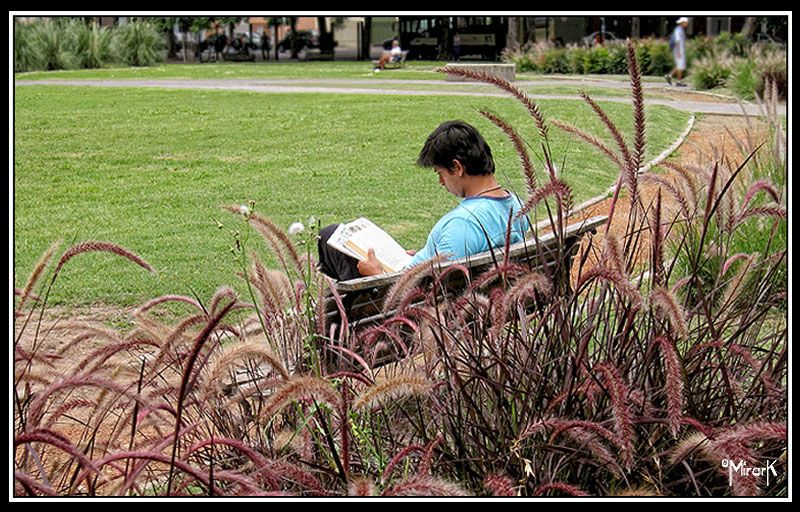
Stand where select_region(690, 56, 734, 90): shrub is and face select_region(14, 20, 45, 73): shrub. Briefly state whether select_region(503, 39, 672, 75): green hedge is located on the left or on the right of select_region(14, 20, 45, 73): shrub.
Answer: right
